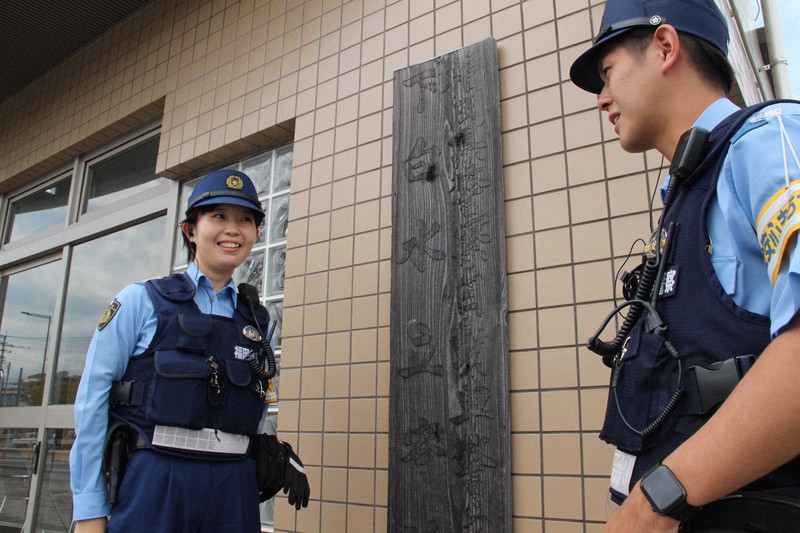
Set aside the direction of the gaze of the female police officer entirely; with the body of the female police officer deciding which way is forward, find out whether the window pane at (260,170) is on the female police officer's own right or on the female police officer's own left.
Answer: on the female police officer's own left

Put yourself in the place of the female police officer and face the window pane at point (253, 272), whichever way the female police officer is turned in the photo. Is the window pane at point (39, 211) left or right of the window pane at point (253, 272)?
left

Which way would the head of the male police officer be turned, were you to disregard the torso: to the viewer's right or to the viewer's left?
to the viewer's left

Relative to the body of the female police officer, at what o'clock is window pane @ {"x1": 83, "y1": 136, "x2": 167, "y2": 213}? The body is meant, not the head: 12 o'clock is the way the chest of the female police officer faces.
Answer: The window pane is roughly at 7 o'clock from the female police officer.

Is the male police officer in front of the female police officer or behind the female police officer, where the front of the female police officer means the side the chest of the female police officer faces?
in front

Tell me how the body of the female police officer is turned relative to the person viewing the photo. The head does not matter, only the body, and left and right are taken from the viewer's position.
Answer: facing the viewer and to the right of the viewer

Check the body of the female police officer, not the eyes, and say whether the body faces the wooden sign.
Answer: no

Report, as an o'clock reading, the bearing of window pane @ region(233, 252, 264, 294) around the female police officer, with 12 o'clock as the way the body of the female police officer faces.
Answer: The window pane is roughly at 8 o'clock from the female police officer.

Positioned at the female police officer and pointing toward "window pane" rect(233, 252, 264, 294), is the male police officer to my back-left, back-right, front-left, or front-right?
back-right

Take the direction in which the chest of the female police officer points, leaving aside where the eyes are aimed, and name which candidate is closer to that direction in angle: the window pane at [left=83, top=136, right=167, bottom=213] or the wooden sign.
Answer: the wooden sign

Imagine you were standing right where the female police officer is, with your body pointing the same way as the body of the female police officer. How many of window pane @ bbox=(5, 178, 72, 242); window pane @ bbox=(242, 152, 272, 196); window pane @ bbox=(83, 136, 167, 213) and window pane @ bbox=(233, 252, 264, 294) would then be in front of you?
0

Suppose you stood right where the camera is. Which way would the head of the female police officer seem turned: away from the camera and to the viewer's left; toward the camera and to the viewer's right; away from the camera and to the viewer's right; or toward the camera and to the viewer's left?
toward the camera and to the viewer's right

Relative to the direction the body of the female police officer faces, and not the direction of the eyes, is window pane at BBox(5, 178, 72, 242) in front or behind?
behind
